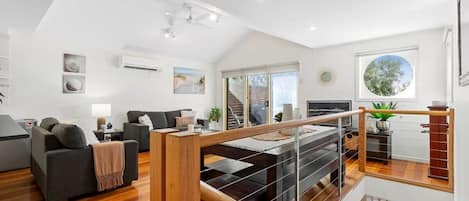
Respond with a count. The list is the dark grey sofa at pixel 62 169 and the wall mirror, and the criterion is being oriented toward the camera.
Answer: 1

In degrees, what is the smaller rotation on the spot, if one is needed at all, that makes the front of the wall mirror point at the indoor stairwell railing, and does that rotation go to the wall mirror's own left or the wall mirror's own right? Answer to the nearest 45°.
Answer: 0° — it already faces it

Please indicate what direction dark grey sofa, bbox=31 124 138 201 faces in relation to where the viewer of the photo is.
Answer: facing to the right of the viewer

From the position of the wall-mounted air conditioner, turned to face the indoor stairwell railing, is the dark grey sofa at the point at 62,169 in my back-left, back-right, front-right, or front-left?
front-right

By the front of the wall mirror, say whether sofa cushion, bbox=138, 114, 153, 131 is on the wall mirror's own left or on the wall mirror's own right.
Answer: on the wall mirror's own right

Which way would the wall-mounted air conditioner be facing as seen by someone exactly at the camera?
facing the viewer and to the right of the viewer

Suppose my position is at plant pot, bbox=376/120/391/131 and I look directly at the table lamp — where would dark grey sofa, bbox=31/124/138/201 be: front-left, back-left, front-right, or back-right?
front-left

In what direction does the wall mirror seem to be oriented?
toward the camera
